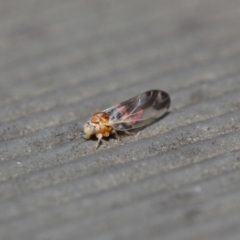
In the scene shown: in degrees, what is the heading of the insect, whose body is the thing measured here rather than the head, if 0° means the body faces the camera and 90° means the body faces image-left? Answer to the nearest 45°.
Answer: approximately 45°
